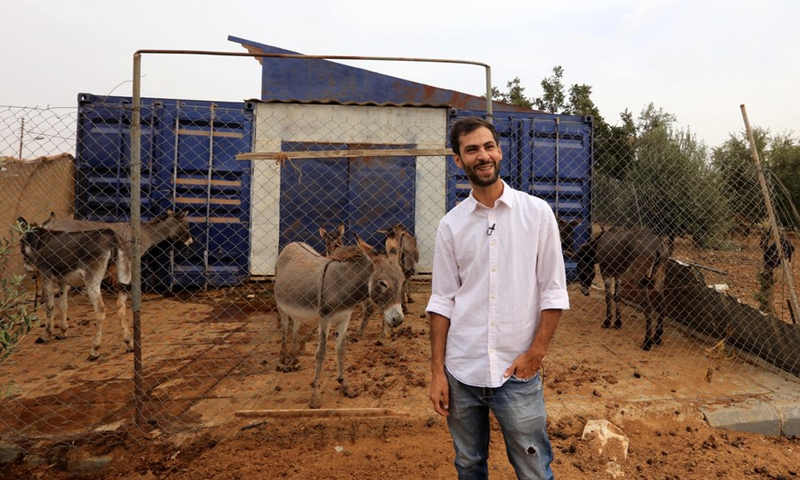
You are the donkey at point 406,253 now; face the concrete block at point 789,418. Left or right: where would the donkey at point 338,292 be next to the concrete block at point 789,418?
right

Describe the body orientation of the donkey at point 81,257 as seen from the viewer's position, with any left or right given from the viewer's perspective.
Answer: facing away from the viewer and to the left of the viewer

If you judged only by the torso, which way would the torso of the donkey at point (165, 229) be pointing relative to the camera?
to the viewer's right

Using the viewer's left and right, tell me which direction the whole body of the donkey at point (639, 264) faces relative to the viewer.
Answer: facing away from the viewer and to the left of the viewer

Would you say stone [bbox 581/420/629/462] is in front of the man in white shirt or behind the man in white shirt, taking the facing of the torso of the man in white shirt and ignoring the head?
behind

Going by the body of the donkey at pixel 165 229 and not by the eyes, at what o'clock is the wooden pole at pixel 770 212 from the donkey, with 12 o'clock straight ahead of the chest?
The wooden pole is roughly at 2 o'clock from the donkey.

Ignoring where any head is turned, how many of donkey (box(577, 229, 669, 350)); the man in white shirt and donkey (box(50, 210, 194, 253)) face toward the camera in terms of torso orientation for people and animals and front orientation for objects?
1

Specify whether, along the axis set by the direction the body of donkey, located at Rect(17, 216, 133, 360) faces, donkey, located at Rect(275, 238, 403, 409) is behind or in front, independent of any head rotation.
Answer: behind

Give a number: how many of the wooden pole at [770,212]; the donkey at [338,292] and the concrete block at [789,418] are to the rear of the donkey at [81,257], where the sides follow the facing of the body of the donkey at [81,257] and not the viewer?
3
